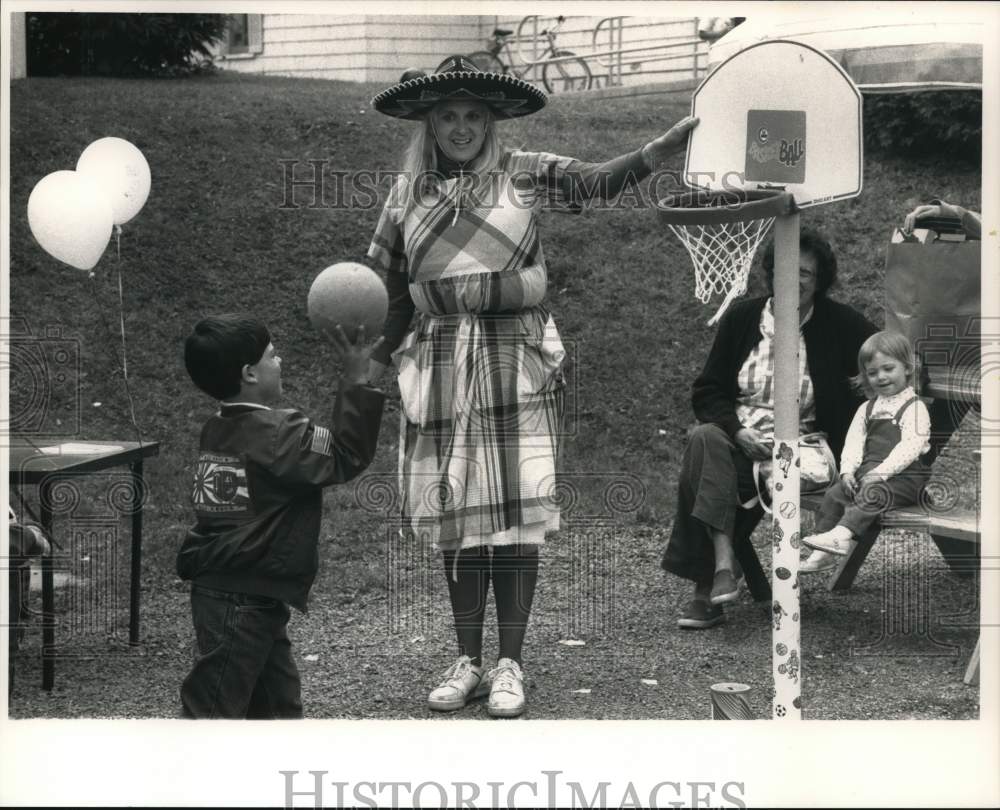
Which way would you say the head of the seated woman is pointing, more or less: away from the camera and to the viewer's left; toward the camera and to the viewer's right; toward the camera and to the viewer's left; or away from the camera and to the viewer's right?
toward the camera and to the viewer's left

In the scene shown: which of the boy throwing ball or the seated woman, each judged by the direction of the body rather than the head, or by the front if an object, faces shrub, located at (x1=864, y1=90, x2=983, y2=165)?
the boy throwing ball

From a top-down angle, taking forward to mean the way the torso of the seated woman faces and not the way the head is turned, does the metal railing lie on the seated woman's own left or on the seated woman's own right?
on the seated woman's own right

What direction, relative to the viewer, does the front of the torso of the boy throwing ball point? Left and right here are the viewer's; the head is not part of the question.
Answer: facing away from the viewer and to the right of the viewer

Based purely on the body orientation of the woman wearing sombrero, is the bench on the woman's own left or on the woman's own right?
on the woman's own left

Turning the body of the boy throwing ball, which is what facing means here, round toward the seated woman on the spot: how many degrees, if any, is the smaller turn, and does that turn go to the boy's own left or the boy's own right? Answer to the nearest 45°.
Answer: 0° — they already face them

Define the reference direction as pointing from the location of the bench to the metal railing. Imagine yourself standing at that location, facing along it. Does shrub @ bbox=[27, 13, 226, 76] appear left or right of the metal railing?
left

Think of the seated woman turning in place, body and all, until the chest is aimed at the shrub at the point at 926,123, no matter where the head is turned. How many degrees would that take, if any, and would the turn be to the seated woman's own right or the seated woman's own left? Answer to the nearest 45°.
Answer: approximately 135° to the seated woman's own right

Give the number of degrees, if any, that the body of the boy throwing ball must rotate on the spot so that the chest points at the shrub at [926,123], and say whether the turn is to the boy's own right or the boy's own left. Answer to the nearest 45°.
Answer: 0° — they already face it

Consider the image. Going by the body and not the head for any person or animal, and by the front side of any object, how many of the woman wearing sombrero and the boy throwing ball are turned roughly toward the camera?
1

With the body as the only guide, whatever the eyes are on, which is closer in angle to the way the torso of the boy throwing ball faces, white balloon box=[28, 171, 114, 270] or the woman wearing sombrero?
the woman wearing sombrero

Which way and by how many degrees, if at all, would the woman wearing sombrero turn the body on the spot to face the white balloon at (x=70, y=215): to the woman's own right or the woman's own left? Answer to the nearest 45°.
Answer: approximately 135° to the woman's own right

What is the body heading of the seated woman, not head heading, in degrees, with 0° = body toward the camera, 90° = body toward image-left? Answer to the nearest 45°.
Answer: approximately 45°

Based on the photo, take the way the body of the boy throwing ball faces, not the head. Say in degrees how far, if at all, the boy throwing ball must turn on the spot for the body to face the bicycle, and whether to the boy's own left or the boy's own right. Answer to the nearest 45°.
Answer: approximately 45° to the boy's own left

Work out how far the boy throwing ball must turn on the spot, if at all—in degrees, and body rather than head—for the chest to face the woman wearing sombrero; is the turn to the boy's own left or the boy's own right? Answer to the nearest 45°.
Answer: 0° — they already face them
